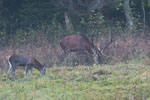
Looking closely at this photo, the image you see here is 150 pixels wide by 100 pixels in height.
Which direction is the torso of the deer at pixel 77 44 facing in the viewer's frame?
to the viewer's right

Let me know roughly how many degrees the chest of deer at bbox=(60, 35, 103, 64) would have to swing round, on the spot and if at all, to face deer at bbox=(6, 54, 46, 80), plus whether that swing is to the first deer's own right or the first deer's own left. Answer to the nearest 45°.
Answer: approximately 135° to the first deer's own right
